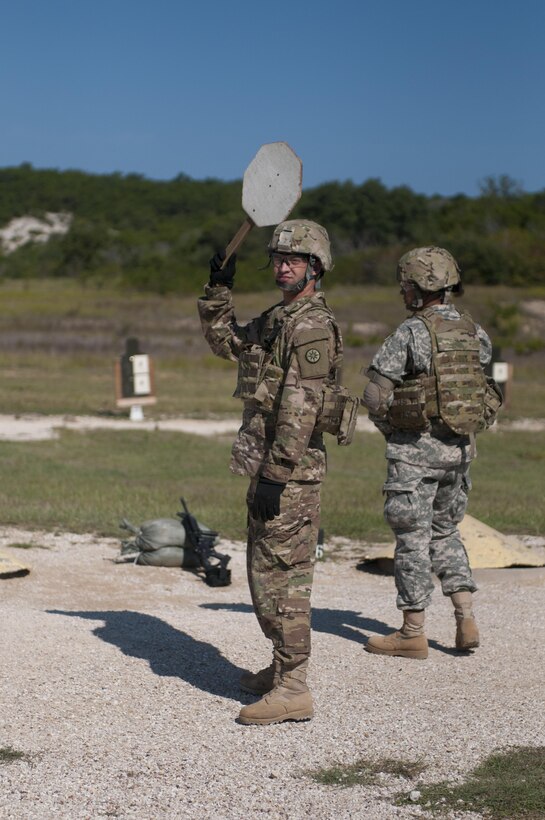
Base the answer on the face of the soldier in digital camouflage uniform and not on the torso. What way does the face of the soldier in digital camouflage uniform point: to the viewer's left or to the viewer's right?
to the viewer's left

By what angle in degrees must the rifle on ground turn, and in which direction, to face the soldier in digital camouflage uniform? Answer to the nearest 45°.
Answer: approximately 135° to its right

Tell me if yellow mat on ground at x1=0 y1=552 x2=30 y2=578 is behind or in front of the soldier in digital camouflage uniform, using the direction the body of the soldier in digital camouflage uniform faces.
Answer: in front

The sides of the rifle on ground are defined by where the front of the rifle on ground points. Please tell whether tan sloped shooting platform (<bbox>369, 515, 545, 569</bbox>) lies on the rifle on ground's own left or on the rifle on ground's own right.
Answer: on the rifle on ground's own right

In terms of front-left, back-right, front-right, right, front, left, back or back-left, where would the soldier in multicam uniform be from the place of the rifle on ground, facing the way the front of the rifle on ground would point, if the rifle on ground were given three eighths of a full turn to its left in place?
front-left

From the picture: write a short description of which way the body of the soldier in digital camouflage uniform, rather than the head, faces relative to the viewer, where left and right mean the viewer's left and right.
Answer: facing away from the viewer and to the left of the viewer
